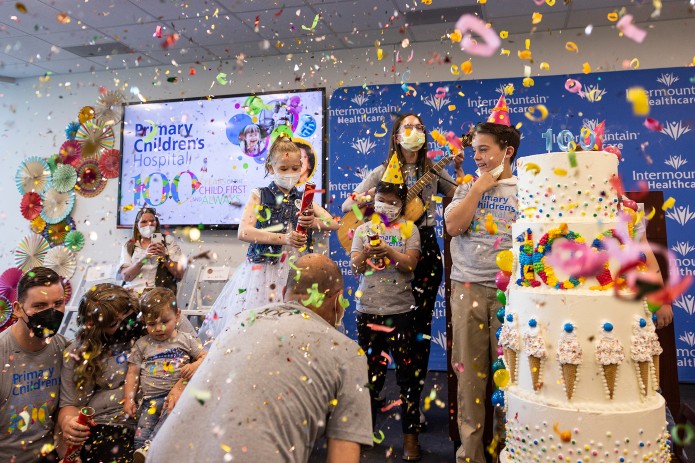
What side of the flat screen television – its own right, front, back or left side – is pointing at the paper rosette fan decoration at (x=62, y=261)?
right

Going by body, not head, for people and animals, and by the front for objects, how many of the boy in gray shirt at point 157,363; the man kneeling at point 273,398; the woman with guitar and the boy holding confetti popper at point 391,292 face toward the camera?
3

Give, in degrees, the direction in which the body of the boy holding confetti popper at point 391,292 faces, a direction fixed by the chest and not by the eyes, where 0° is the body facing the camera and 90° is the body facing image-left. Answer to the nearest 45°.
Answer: approximately 0°

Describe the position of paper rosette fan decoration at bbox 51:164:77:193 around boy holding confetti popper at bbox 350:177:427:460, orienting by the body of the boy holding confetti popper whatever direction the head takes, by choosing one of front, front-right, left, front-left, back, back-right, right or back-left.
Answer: back-right

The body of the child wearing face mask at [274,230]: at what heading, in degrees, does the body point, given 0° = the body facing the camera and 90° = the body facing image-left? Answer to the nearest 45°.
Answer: approximately 315°

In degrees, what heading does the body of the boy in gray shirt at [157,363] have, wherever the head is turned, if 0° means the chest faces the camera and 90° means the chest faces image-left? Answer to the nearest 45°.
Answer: approximately 0°

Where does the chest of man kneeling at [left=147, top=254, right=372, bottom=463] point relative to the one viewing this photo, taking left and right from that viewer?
facing away from the viewer and to the right of the viewer
